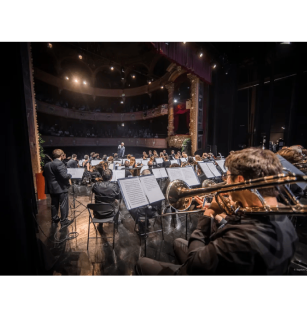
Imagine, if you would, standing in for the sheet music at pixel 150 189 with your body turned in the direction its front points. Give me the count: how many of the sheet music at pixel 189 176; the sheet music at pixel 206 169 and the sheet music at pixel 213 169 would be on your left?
3

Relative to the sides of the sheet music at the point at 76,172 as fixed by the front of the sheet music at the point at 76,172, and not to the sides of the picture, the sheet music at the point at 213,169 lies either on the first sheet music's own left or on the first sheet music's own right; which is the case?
on the first sheet music's own left

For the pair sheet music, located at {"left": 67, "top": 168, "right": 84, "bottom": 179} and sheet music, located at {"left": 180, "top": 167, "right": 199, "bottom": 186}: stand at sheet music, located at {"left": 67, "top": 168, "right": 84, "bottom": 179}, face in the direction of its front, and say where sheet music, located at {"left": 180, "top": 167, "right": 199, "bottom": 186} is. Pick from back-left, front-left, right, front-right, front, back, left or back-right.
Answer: front-left

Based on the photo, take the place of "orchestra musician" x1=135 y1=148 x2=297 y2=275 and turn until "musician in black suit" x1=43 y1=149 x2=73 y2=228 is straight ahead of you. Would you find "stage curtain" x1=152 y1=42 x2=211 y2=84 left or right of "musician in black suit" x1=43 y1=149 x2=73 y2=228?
right

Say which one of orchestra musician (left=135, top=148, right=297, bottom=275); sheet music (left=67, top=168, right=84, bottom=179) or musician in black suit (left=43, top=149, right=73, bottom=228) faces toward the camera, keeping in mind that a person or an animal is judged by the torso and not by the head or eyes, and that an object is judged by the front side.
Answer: the sheet music

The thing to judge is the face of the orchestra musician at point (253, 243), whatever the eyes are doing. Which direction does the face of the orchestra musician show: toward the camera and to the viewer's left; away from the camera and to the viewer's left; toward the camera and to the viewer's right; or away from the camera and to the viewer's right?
away from the camera and to the viewer's left

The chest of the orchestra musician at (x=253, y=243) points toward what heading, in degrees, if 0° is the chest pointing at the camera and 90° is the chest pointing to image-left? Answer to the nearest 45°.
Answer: approximately 135°

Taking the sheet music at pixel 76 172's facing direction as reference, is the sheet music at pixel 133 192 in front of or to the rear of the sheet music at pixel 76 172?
in front

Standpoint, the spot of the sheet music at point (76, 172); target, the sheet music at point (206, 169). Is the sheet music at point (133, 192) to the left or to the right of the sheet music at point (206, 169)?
right

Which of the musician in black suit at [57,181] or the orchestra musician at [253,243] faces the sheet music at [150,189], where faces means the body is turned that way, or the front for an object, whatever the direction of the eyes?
the orchestra musician
